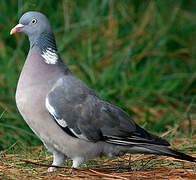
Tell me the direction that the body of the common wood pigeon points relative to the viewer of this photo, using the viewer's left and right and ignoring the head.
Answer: facing to the left of the viewer
